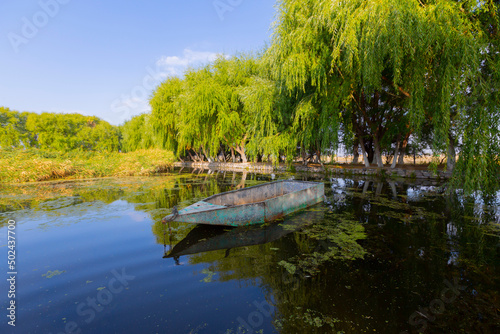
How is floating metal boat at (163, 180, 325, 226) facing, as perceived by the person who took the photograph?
facing the viewer and to the left of the viewer

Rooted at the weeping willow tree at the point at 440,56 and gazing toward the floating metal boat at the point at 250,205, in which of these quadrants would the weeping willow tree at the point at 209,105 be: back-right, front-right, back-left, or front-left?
front-right

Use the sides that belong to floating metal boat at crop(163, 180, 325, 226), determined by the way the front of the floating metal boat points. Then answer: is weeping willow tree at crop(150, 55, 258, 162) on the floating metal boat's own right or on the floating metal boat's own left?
on the floating metal boat's own right

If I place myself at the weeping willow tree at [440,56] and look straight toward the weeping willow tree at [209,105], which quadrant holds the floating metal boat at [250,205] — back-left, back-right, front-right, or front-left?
front-left
